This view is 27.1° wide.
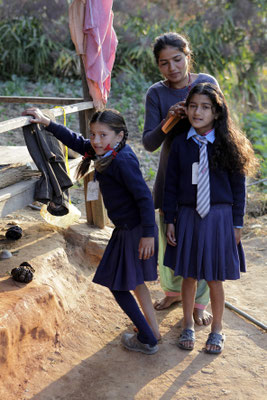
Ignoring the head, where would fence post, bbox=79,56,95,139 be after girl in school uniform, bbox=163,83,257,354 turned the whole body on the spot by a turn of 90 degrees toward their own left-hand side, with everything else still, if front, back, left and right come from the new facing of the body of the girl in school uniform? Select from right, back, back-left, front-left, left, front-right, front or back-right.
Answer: back-left

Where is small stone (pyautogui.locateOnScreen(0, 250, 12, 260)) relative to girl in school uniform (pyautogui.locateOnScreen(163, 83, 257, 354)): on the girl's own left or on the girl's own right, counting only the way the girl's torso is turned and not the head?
on the girl's own right

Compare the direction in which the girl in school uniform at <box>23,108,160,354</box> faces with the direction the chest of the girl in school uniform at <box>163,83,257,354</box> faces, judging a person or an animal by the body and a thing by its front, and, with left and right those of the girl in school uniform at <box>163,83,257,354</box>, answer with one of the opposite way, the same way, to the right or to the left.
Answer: to the right

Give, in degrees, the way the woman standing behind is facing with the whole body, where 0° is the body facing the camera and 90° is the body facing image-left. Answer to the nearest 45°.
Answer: approximately 0°

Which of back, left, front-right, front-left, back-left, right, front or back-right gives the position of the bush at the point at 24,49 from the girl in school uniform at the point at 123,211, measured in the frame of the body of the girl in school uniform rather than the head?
right

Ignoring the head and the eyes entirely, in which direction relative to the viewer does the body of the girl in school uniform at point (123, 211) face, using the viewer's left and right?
facing to the left of the viewer

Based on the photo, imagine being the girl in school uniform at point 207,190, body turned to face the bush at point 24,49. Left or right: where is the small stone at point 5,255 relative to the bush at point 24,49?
left

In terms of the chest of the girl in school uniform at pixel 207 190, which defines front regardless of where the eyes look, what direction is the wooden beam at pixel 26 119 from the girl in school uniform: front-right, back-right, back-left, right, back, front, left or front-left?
right
